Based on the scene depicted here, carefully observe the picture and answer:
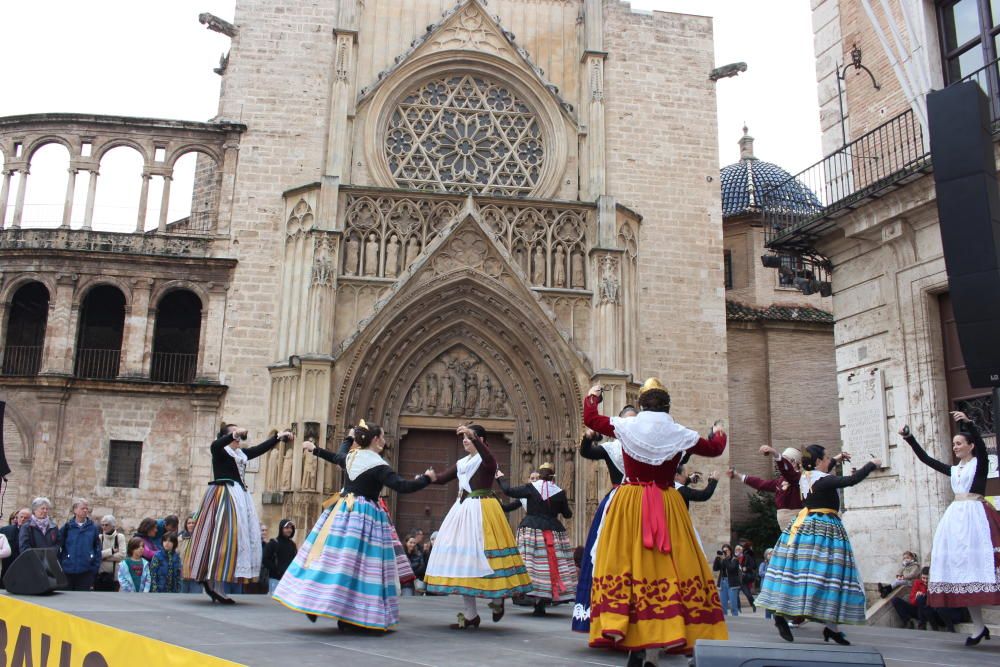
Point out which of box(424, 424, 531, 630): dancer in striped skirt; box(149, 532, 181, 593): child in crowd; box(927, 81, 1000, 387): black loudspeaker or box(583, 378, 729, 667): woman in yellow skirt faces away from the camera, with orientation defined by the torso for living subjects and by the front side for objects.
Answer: the woman in yellow skirt

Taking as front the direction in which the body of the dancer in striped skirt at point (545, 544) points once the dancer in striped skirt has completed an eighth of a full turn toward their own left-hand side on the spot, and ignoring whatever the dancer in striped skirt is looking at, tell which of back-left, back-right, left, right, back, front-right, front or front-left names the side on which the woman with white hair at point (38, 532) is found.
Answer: front-left

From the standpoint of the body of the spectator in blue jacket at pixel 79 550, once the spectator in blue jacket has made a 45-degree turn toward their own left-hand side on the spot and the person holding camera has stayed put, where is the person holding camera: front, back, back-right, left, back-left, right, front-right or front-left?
front-left

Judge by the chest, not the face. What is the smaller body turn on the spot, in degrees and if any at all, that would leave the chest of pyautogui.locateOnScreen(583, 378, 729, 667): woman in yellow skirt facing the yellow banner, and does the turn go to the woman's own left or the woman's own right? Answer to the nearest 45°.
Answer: approximately 90° to the woman's own left

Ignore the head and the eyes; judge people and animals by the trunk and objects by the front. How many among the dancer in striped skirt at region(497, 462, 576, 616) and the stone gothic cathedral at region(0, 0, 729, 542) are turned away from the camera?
1

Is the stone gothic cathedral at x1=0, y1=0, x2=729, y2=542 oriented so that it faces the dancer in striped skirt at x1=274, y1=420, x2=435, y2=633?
yes

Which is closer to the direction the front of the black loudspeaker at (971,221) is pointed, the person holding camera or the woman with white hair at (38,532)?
the woman with white hair

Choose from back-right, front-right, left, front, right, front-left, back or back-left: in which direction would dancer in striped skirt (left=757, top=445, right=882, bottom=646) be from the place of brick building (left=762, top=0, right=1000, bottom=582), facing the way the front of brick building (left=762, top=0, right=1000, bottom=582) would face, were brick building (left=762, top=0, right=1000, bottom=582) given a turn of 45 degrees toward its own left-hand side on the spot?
front

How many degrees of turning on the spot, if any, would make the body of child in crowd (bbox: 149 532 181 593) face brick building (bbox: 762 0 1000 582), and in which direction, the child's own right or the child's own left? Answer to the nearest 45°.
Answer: approximately 90° to the child's own left

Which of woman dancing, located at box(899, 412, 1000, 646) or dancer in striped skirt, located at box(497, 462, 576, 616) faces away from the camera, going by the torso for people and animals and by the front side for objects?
the dancer in striped skirt

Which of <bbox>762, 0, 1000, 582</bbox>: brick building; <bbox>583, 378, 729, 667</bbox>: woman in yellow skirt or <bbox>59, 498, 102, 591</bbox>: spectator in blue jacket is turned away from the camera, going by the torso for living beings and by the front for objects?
the woman in yellow skirt

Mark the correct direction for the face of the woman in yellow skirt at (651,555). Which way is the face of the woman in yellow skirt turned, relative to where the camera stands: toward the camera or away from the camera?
away from the camera

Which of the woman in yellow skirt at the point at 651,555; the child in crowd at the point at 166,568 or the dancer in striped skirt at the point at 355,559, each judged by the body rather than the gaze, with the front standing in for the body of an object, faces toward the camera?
the child in crowd

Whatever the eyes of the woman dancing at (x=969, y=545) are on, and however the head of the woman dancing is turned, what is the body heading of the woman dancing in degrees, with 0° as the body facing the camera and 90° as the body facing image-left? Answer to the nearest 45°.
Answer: approximately 45°

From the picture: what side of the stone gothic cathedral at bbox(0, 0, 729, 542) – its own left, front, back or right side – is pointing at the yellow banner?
front

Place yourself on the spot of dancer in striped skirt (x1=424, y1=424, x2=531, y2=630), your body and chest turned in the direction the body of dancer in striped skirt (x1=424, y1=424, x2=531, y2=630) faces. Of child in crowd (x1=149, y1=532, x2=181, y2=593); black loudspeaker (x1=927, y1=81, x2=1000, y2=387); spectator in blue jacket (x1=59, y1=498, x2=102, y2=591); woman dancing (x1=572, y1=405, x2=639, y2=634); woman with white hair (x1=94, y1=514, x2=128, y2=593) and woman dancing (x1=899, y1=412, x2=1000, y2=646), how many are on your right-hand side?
3

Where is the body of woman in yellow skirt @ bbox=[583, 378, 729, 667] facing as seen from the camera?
away from the camera
